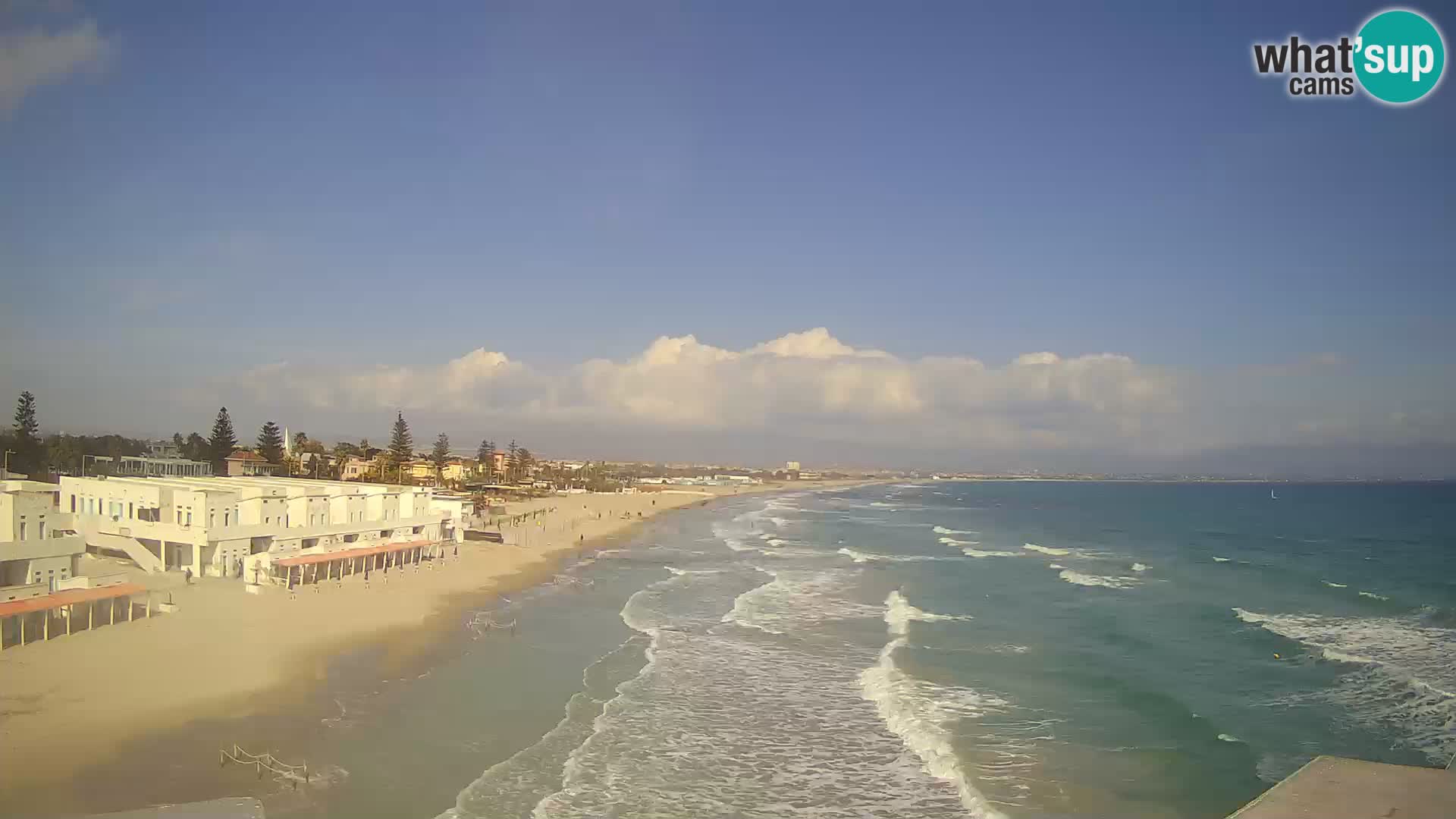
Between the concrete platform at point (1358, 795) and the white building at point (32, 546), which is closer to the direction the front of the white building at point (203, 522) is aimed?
the concrete platform

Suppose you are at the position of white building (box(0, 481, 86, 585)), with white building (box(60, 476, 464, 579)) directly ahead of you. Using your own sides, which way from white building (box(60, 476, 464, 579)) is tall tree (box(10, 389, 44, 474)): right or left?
left

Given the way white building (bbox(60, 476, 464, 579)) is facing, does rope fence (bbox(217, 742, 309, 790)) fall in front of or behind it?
in front

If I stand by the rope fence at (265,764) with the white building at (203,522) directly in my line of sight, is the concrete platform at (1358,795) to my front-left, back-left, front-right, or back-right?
back-right

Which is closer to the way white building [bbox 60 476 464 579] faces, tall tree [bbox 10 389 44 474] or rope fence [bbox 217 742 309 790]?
the rope fence

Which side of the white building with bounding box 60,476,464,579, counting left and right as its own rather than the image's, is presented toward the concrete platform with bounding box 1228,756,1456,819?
front

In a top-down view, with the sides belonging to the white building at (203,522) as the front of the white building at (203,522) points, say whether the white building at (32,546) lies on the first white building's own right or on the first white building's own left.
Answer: on the first white building's own right

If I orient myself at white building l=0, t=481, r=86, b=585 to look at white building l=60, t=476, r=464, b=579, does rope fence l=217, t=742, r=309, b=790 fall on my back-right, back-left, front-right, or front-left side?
back-right

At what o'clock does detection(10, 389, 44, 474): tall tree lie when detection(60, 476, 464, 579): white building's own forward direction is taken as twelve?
The tall tree is roughly at 7 o'clock from the white building.
